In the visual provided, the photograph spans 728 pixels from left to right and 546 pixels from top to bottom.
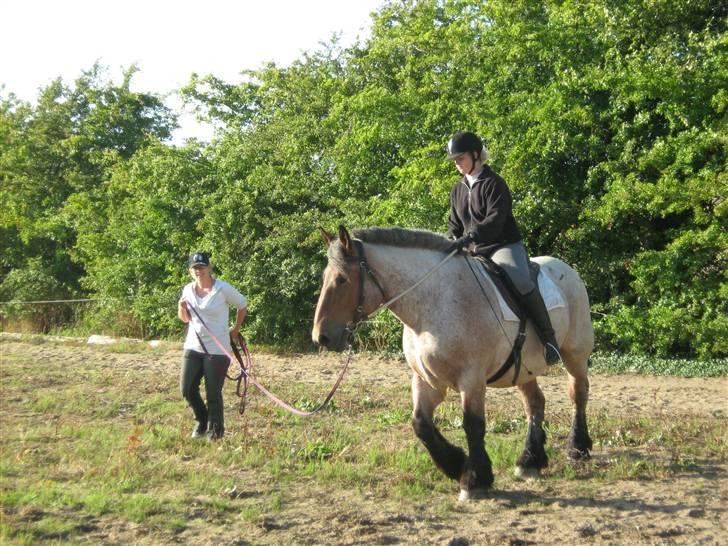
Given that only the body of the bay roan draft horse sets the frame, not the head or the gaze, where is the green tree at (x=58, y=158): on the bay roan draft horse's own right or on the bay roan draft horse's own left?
on the bay roan draft horse's own right

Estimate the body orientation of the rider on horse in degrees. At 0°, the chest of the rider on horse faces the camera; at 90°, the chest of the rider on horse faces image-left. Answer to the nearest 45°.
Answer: approximately 45°

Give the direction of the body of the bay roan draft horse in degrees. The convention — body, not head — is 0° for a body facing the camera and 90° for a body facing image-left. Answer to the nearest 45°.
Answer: approximately 45°

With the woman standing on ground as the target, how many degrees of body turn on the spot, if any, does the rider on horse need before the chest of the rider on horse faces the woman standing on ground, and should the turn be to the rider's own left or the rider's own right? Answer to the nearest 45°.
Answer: approximately 45° to the rider's own right

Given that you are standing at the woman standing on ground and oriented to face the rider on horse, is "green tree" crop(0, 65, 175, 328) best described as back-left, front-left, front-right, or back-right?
back-left

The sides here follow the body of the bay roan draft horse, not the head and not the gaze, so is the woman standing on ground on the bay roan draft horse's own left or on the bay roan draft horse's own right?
on the bay roan draft horse's own right
